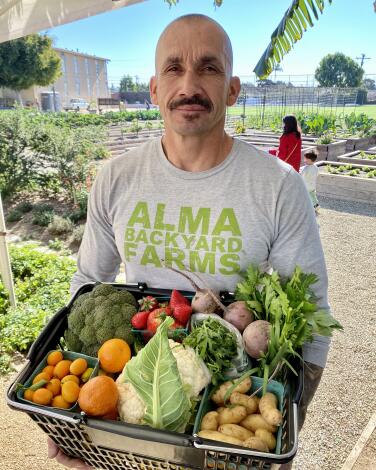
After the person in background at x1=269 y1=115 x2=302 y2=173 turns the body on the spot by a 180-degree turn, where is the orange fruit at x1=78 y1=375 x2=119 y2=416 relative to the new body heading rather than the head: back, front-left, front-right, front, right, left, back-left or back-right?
front-right

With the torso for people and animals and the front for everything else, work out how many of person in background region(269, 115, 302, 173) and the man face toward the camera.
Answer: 1

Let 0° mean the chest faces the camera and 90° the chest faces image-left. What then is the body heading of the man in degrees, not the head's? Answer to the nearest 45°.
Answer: approximately 0°

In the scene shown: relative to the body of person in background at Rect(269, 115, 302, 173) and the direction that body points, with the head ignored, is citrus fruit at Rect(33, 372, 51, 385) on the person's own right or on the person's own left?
on the person's own left

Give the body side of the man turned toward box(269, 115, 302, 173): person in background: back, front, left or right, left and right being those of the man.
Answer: back

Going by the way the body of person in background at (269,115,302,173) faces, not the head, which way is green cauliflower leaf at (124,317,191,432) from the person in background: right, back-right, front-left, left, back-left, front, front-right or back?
back-left

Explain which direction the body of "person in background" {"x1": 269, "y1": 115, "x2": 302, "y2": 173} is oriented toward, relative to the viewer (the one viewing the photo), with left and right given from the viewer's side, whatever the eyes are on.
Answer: facing away from the viewer and to the left of the viewer

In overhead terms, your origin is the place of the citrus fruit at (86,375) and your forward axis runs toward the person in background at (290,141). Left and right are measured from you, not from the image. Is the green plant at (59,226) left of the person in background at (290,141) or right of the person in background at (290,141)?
left
